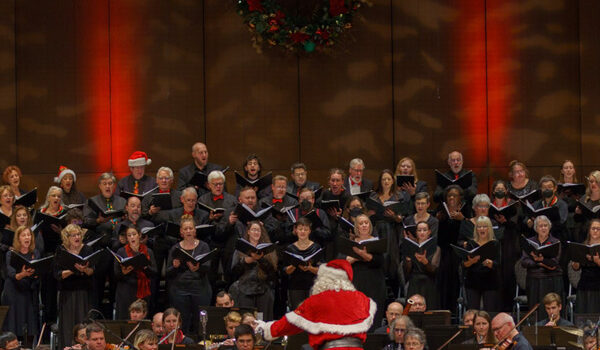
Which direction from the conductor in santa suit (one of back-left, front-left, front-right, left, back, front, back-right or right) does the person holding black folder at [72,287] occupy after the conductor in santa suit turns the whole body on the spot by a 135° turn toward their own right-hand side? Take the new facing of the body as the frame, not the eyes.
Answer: back

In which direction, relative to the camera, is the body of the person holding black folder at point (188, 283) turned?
toward the camera

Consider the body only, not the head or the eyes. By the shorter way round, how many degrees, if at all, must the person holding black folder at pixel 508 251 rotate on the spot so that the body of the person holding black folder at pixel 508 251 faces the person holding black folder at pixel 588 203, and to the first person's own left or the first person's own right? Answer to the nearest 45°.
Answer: approximately 135° to the first person's own left

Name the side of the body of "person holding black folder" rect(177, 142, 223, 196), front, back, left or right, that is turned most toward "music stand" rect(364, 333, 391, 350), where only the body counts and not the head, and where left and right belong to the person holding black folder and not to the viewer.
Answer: front

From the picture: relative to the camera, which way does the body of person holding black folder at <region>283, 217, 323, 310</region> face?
toward the camera

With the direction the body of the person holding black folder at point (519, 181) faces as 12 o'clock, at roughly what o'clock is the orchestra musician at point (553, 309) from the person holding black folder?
The orchestra musician is roughly at 12 o'clock from the person holding black folder.

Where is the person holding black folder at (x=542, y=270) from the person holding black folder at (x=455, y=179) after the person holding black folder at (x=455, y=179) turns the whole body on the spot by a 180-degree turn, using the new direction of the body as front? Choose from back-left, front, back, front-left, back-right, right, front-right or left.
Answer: back-right

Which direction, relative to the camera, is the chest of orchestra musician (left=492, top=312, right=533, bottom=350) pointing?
to the viewer's left

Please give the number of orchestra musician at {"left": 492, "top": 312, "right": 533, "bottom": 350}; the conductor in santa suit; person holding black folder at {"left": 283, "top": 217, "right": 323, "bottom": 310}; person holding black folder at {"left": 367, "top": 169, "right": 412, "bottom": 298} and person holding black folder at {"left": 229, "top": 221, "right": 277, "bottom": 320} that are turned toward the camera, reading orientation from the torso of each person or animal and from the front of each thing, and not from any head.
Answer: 3

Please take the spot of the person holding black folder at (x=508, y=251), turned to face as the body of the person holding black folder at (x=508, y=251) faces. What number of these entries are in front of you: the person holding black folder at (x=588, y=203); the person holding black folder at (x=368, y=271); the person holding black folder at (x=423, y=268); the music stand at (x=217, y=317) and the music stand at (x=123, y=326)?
4

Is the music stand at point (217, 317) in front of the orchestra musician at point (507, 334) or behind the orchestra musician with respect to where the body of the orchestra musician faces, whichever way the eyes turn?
in front

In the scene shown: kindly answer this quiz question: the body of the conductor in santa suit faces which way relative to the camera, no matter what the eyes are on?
away from the camera

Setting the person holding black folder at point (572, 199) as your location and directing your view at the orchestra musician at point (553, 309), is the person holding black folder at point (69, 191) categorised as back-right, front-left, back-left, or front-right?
front-right

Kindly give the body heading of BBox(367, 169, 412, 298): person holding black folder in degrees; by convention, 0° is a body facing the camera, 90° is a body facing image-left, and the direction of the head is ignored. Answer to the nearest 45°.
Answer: approximately 0°

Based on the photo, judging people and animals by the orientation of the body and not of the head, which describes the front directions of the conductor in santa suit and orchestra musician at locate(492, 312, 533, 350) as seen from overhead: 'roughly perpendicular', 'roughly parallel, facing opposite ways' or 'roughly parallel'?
roughly perpendicular

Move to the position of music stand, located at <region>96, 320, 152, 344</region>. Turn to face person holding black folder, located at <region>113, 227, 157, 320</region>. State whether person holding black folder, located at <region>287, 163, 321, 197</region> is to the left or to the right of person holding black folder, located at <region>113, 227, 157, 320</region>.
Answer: right

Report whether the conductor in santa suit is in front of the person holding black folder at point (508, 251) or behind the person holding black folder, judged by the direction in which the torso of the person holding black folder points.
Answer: in front
